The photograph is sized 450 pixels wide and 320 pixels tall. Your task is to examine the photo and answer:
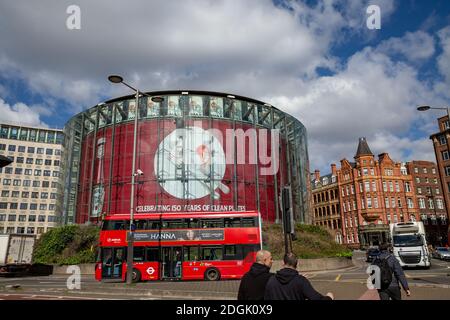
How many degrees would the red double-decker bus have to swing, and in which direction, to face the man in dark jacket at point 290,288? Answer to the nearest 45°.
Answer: approximately 90° to its left

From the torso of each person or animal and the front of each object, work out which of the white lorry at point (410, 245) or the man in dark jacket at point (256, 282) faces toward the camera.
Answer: the white lorry

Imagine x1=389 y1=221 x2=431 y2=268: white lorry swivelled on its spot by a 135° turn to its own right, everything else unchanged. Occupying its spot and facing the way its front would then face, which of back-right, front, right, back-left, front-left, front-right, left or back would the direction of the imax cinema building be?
front-left

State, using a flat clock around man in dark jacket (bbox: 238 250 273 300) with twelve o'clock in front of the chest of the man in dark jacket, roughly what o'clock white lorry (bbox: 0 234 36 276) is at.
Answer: The white lorry is roughly at 9 o'clock from the man in dark jacket.

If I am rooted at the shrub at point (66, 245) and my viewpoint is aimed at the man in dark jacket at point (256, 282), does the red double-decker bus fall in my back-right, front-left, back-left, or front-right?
front-left

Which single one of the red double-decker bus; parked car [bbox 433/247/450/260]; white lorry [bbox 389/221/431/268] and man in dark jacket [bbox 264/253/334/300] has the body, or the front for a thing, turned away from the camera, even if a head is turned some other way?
the man in dark jacket

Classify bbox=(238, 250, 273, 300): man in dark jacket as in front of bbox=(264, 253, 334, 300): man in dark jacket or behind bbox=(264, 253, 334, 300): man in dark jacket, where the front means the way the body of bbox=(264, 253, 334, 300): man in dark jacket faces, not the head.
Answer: in front

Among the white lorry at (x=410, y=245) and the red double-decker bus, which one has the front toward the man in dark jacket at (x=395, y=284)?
the white lorry

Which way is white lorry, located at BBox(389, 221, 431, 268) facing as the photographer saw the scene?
facing the viewer

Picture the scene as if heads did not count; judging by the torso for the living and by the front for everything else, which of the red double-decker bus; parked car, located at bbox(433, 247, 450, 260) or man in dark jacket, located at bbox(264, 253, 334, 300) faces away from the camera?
the man in dark jacket

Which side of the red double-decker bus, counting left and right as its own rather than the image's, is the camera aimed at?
left

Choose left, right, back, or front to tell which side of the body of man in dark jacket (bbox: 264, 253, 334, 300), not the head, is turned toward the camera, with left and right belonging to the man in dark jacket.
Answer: back

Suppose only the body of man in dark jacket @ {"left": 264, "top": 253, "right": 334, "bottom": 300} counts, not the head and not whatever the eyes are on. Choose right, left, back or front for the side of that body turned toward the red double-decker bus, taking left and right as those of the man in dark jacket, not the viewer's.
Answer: front

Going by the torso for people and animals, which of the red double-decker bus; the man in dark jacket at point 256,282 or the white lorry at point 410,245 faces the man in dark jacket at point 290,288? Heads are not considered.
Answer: the white lorry

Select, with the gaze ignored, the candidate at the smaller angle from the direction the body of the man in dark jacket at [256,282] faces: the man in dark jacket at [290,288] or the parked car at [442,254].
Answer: the parked car
